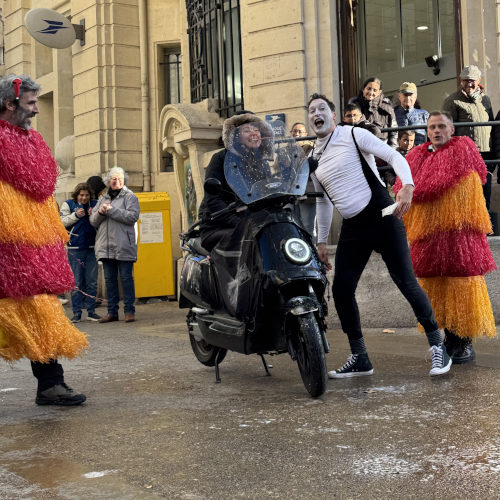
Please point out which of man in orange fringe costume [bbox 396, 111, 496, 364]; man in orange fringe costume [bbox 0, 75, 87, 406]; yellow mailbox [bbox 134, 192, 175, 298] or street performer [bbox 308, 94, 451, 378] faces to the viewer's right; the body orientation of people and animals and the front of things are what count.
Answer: man in orange fringe costume [bbox 0, 75, 87, 406]

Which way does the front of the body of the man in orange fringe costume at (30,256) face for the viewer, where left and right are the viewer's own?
facing to the right of the viewer

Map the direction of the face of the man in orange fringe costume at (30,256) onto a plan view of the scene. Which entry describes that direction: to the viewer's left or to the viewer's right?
to the viewer's right

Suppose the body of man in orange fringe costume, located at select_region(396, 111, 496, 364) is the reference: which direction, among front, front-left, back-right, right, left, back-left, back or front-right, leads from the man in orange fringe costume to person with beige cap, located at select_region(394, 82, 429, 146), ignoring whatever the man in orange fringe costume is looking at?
back-right

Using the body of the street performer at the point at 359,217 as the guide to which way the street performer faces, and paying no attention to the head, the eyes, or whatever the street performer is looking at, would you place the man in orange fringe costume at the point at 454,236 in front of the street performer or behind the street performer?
behind

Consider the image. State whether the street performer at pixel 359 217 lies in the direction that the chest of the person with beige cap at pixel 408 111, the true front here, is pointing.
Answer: yes

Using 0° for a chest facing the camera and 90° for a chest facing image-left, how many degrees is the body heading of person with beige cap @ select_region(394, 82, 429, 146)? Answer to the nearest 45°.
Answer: approximately 0°

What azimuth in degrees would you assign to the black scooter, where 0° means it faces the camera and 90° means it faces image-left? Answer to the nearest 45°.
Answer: approximately 315°

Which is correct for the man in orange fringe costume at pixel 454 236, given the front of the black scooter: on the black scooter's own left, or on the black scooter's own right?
on the black scooter's own left
